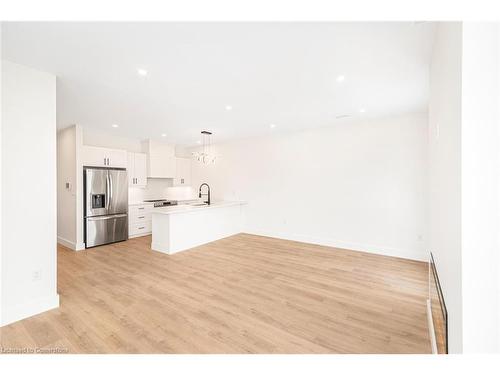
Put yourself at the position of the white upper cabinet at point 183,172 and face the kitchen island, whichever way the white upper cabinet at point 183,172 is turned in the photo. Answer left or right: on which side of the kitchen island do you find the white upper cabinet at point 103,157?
right

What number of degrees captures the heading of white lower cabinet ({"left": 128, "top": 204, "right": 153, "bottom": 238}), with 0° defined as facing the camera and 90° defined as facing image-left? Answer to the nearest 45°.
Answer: approximately 315°

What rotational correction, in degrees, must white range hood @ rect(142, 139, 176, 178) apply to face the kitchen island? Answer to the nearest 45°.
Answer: approximately 45° to its right

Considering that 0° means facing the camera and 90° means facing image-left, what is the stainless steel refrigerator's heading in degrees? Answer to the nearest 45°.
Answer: approximately 315°

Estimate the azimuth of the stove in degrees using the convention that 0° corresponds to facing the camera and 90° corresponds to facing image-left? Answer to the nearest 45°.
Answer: approximately 315°

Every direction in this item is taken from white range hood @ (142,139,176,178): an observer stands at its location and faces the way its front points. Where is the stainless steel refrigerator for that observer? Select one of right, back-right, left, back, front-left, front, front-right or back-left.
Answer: right

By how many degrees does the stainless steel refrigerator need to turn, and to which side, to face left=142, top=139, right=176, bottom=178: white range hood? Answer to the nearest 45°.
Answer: approximately 90° to its left

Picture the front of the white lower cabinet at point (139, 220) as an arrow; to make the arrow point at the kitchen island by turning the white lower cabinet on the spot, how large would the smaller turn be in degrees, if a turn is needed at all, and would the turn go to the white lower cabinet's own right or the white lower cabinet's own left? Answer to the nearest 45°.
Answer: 0° — it already faces it

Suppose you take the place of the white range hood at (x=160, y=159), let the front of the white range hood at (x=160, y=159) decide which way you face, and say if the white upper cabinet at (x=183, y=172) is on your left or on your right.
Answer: on your left
